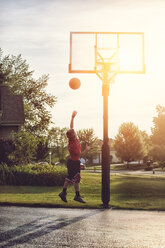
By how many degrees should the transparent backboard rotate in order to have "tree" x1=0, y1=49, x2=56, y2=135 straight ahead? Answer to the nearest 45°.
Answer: approximately 180°

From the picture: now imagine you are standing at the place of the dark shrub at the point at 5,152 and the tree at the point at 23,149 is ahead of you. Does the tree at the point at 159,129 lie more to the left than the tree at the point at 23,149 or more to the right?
left

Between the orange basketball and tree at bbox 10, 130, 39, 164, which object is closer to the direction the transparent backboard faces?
the orange basketball

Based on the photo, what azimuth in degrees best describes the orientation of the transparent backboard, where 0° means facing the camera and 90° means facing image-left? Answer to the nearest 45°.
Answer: approximately 0°

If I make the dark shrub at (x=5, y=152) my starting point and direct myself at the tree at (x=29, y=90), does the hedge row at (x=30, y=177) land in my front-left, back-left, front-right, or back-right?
back-right

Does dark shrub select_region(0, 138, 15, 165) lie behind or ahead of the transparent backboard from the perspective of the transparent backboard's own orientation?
behind

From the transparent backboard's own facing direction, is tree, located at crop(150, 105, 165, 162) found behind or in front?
behind

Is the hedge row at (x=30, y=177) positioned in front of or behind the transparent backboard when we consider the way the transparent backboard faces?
behind

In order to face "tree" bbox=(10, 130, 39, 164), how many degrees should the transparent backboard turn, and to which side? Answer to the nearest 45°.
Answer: approximately 135° to its right
